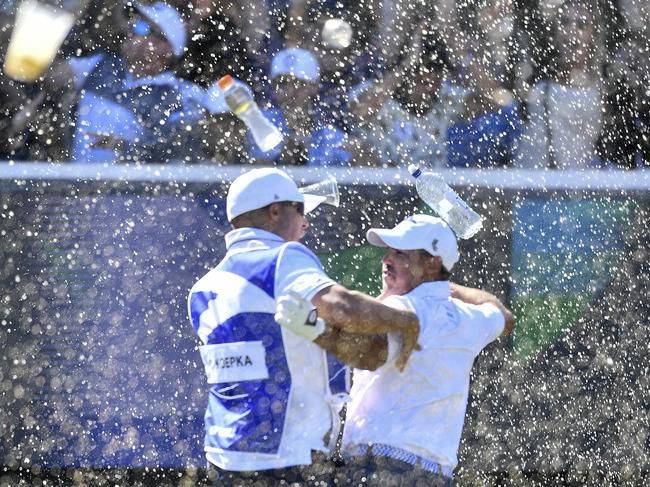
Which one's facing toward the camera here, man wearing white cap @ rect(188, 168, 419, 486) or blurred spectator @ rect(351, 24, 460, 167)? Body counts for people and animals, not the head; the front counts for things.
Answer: the blurred spectator

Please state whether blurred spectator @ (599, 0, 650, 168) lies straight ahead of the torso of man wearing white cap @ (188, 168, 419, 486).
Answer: yes

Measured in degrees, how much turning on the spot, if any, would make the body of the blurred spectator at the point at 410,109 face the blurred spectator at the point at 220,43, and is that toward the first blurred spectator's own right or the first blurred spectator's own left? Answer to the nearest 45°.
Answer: approximately 90° to the first blurred spectator's own right

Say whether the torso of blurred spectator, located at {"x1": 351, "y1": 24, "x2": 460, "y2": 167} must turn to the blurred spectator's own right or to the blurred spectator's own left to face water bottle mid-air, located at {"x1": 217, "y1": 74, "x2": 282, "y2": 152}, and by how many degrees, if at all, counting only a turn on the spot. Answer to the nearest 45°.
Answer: approximately 45° to the blurred spectator's own right

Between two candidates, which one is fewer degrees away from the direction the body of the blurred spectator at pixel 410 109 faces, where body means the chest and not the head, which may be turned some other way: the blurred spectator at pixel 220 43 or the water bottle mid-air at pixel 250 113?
the water bottle mid-air

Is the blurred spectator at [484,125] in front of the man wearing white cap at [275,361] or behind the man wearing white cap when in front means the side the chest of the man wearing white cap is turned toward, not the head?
in front

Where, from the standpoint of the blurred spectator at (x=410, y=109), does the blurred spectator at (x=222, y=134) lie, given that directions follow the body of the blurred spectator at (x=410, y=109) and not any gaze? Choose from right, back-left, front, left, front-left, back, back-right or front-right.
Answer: right

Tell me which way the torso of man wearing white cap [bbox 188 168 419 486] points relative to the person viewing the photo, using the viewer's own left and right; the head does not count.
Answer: facing away from the viewer and to the right of the viewer

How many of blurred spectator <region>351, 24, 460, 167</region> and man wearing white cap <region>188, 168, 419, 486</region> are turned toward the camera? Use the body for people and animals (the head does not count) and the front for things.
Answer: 1

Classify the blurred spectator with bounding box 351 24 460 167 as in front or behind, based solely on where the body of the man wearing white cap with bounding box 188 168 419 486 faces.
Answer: in front

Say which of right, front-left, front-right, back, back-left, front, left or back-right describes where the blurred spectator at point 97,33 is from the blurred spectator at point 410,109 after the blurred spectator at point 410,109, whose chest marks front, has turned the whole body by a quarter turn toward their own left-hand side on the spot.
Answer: back

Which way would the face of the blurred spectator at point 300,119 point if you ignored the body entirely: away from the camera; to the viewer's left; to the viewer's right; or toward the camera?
toward the camera

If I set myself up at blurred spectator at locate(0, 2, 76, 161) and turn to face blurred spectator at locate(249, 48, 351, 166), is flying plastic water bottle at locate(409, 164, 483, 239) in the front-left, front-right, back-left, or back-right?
front-right

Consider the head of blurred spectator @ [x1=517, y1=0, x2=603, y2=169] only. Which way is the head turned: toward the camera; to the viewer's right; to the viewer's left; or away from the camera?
toward the camera

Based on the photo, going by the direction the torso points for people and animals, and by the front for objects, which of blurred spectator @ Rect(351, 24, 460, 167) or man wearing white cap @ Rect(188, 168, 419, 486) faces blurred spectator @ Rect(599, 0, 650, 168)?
the man wearing white cap

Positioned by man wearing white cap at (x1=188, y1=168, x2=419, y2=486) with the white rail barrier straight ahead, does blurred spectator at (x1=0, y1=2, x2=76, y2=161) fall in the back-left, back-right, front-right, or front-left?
front-left

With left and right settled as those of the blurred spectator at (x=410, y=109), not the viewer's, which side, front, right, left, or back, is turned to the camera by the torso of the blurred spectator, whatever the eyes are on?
front
